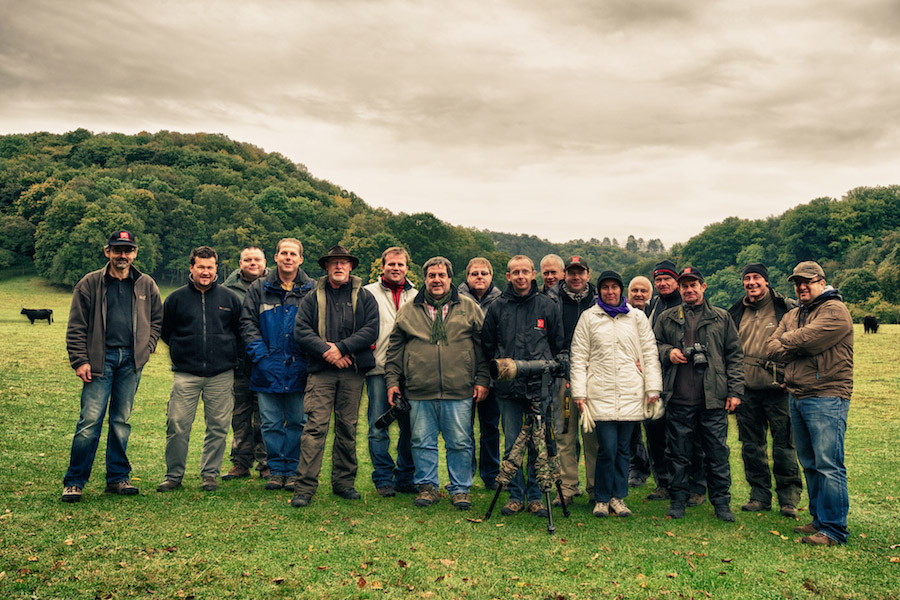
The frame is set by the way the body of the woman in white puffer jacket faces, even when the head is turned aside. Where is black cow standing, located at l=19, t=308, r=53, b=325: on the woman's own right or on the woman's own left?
on the woman's own right

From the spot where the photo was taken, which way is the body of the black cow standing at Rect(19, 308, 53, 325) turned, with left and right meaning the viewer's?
facing to the left of the viewer

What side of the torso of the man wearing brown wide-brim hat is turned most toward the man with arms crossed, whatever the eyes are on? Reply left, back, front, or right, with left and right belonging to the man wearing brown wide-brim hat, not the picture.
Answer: left

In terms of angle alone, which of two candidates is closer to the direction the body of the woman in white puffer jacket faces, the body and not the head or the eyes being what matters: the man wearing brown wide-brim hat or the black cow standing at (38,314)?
the man wearing brown wide-brim hat

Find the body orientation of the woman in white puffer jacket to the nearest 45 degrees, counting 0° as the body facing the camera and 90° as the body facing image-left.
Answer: approximately 0°

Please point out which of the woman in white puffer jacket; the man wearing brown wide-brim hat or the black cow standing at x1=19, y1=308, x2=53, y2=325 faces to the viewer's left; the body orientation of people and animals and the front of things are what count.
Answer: the black cow standing

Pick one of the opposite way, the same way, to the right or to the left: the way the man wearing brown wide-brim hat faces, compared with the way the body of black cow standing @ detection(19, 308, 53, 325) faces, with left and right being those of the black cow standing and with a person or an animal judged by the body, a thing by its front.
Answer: to the left
